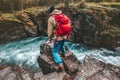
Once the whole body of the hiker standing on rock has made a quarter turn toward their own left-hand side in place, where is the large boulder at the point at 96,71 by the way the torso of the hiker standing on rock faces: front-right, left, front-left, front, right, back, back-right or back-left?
left

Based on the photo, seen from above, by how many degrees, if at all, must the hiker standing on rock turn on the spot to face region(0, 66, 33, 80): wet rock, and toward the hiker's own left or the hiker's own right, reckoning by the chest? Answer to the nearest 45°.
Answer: approximately 45° to the hiker's own left

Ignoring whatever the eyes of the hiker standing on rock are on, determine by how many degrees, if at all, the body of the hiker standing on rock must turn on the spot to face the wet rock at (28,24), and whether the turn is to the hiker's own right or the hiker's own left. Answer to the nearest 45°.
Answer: approximately 45° to the hiker's own right

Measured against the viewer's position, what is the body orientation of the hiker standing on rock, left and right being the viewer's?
facing away from the viewer and to the left of the viewer
